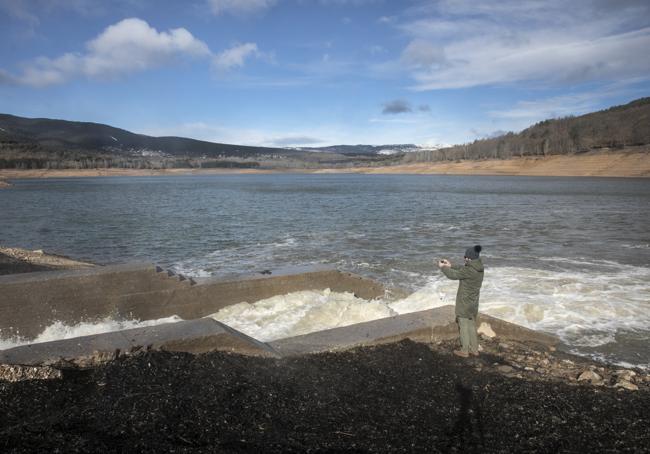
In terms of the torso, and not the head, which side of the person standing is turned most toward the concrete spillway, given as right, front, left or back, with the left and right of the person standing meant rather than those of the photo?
front

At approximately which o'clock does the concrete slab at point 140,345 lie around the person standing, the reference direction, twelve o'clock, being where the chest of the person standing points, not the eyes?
The concrete slab is roughly at 11 o'clock from the person standing.

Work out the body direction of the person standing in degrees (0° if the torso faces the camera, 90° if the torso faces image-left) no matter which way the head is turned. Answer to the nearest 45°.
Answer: approximately 90°
